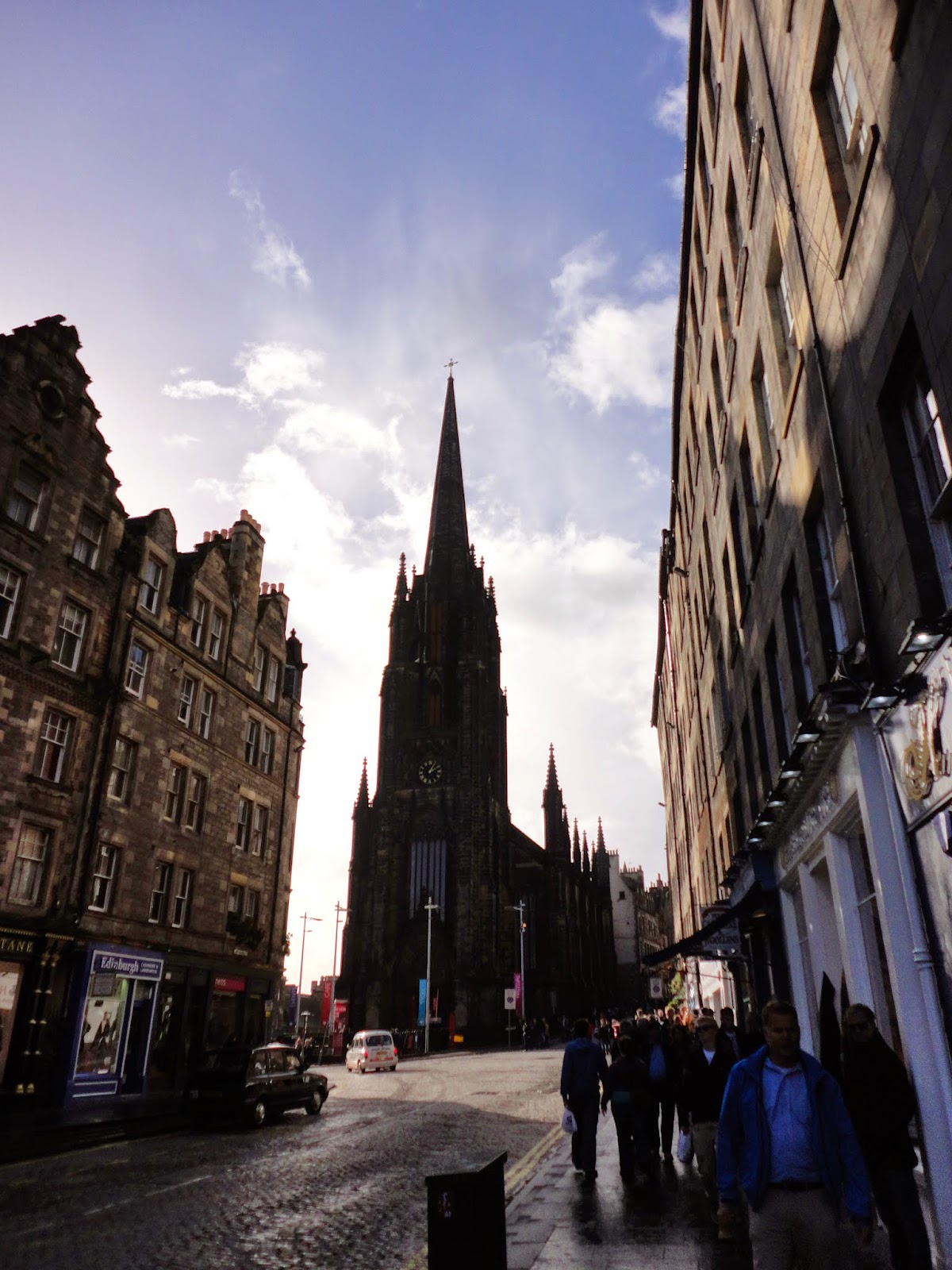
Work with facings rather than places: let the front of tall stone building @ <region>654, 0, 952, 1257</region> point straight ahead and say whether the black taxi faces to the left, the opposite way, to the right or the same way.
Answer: to the right

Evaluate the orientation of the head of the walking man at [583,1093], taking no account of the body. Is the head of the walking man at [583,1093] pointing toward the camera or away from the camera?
away from the camera

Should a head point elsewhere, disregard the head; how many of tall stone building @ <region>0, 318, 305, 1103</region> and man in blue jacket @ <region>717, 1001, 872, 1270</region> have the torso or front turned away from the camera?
0

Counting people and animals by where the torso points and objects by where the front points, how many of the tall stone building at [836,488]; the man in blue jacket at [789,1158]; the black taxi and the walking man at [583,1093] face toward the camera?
1

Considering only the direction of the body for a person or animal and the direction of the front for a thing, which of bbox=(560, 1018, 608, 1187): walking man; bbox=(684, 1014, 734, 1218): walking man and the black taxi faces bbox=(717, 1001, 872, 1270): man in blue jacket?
bbox=(684, 1014, 734, 1218): walking man

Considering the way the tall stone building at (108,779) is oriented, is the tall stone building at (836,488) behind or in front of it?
in front

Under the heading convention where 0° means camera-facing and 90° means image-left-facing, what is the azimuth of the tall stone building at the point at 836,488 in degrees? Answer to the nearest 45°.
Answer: approximately 90°

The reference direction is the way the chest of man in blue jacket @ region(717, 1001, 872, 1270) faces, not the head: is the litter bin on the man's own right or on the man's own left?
on the man's own right

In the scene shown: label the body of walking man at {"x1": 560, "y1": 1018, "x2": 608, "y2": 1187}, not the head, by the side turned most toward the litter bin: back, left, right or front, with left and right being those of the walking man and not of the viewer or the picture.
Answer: back

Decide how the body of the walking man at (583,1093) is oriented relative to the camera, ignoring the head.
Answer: away from the camera

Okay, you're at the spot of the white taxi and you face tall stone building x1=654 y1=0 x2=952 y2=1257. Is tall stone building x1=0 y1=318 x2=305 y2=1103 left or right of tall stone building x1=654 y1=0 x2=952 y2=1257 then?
right

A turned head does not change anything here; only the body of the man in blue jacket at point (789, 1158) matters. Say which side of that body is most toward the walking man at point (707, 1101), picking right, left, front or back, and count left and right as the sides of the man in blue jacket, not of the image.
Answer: back
